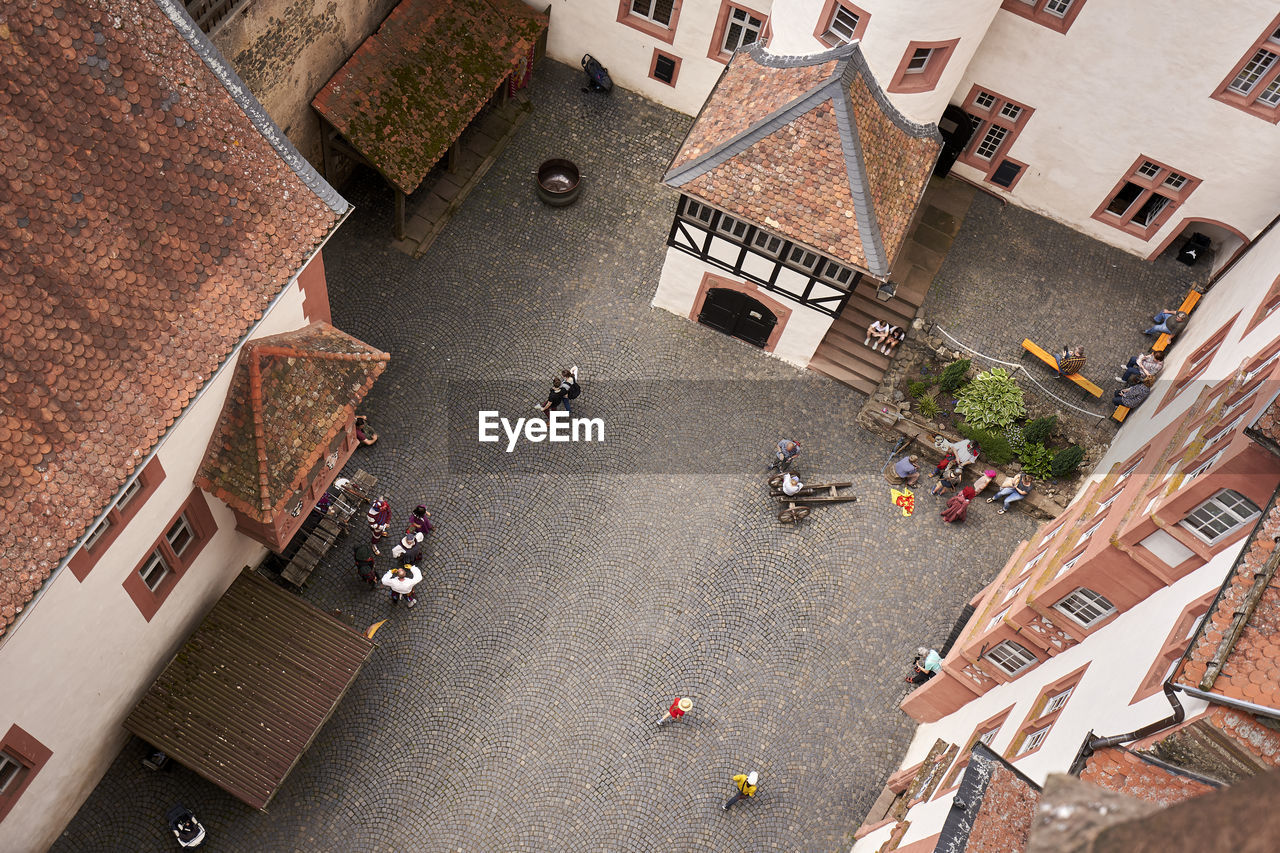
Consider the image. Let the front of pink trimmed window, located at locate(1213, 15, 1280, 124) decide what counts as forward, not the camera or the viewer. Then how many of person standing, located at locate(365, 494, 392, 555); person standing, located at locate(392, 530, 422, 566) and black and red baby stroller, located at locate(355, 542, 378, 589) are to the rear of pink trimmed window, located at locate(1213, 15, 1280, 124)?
0

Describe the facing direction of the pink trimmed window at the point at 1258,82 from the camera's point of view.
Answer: facing the viewer and to the left of the viewer

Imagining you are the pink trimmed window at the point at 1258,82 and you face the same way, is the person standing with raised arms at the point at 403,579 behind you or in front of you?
in front

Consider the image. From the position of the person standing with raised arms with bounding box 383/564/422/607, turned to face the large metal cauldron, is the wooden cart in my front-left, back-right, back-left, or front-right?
front-right

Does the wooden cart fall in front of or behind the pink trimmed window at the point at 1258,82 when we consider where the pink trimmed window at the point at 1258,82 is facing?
in front

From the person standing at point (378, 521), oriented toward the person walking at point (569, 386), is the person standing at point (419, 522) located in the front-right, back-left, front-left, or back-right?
front-right

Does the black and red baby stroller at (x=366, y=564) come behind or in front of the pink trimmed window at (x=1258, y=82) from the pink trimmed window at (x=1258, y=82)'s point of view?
in front
